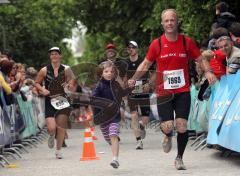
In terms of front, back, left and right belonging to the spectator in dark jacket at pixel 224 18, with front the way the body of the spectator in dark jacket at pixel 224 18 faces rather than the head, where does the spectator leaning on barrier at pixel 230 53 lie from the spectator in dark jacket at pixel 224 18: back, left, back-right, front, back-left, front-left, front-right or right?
left

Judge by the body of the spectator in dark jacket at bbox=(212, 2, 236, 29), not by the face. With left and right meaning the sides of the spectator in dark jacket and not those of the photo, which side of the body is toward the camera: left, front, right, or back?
left

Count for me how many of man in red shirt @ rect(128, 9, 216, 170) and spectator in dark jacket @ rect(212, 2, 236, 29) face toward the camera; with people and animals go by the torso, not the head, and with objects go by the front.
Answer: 1

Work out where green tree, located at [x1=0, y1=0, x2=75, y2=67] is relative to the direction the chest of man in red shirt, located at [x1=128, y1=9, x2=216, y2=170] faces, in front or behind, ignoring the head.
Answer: behind
